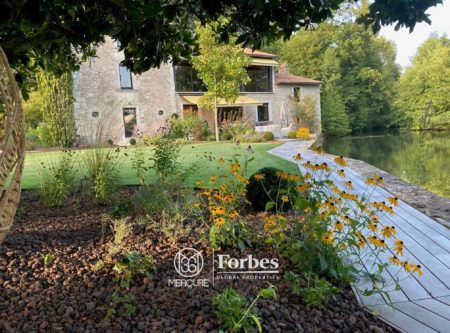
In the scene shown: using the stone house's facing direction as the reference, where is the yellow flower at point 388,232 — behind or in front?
in front

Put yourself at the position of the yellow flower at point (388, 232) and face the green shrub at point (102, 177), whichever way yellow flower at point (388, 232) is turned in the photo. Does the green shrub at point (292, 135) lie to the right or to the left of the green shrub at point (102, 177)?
right

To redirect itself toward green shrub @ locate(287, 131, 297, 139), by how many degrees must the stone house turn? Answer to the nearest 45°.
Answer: approximately 90° to its left

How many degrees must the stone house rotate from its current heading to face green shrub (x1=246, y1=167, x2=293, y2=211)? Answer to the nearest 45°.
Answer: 0° — it already faces it

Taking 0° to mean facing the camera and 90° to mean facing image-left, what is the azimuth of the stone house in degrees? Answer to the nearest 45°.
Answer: approximately 0°

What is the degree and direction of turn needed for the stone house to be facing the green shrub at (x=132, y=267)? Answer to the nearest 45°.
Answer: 0° — it already faces it

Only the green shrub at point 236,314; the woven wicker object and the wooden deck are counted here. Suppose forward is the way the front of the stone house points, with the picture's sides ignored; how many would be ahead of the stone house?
3

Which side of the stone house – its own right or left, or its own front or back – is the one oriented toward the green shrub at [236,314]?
front

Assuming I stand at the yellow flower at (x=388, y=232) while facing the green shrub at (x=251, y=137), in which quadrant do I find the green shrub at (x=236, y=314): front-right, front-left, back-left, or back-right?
back-left

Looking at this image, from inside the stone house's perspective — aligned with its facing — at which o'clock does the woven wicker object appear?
The woven wicker object is roughly at 12 o'clock from the stone house.

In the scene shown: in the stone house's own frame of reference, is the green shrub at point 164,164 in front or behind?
in front

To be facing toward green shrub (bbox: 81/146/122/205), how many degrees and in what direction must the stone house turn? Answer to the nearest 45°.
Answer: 0° — it already faces it

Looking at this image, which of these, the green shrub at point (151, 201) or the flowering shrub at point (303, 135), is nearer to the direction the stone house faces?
the green shrub
